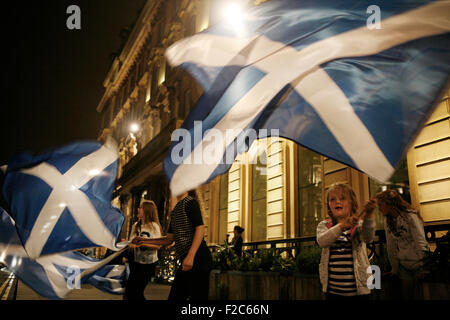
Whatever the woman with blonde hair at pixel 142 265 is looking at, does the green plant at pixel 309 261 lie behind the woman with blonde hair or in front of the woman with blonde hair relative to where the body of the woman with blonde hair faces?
behind

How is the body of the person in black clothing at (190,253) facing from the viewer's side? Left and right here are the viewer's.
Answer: facing to the left of the viewer

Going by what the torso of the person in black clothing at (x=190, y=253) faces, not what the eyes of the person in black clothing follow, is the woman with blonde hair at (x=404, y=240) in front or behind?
behind

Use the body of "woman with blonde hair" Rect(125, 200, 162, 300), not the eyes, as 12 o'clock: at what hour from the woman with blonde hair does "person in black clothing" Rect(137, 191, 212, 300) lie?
The person in black clothing is roughly at 10 o'clock from the woman with blonde hair.

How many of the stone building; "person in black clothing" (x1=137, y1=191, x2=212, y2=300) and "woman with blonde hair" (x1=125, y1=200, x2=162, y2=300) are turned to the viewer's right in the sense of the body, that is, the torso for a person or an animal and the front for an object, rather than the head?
0

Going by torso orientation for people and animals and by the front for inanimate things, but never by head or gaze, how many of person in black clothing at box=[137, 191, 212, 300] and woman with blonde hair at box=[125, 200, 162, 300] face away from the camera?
0

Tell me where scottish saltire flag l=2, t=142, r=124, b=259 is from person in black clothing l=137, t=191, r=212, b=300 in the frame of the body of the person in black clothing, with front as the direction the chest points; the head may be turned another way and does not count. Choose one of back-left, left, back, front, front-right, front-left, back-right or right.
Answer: front-right

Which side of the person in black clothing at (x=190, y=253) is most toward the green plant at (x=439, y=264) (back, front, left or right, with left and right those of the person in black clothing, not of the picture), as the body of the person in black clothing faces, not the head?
back

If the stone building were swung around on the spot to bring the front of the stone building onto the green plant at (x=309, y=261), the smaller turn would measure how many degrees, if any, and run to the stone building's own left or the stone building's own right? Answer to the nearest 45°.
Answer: approximately 45° to the stone building's own left

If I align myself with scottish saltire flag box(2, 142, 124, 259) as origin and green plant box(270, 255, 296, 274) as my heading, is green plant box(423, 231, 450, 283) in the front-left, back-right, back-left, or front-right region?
front-right

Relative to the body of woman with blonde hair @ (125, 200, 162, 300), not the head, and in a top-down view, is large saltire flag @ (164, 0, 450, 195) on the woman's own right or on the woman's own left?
on the woman's own left
